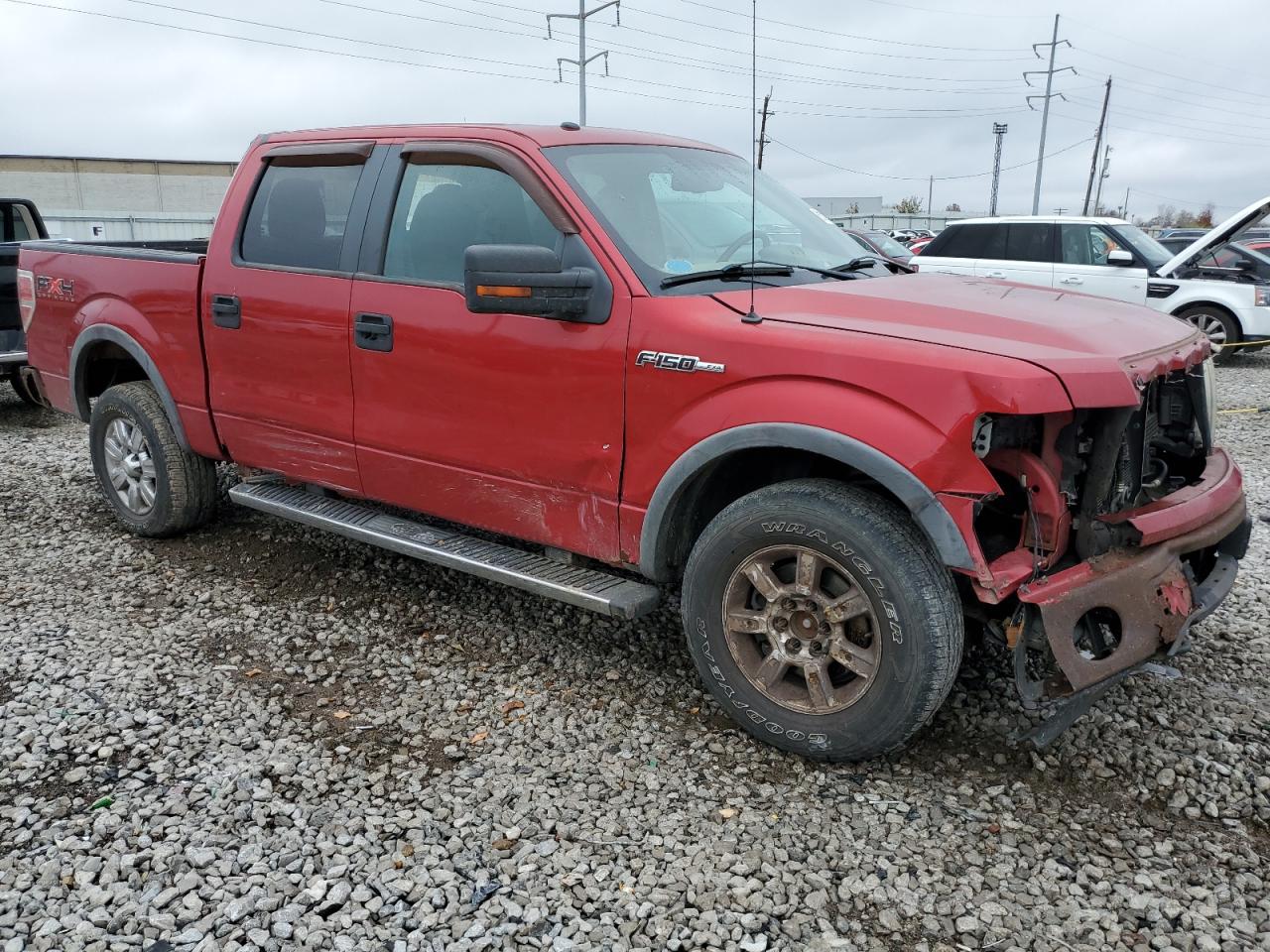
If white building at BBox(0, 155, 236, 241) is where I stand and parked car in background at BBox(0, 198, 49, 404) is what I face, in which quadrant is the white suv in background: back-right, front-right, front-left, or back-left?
front-left

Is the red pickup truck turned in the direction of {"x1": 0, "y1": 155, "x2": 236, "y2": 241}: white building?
no

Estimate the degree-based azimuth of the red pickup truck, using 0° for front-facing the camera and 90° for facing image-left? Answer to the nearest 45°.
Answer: approximately 315°

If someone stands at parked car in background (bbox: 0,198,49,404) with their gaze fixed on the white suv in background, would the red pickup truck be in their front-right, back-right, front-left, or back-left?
front-right

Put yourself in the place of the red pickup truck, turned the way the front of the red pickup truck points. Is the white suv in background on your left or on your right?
on your left

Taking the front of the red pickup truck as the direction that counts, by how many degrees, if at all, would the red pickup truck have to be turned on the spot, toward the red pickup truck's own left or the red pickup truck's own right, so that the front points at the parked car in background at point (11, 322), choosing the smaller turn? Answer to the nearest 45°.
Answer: approximately 180°
